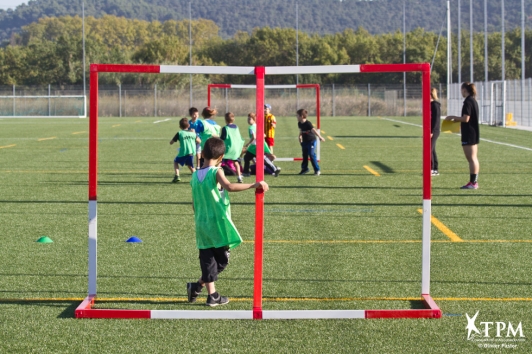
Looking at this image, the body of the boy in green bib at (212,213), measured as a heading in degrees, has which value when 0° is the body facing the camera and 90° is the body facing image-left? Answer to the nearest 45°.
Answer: approximately 225°

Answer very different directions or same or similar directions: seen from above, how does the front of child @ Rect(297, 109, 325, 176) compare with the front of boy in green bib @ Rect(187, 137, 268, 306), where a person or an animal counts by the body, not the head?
very different directions

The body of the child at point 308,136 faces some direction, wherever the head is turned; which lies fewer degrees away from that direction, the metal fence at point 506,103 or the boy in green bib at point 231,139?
the boy in green bib

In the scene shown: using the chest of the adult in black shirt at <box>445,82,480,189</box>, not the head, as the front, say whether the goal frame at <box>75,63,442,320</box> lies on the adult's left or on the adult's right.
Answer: on the adult's left

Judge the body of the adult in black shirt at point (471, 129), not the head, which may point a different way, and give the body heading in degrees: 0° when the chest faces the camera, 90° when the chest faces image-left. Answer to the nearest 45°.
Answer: approximately 90°
